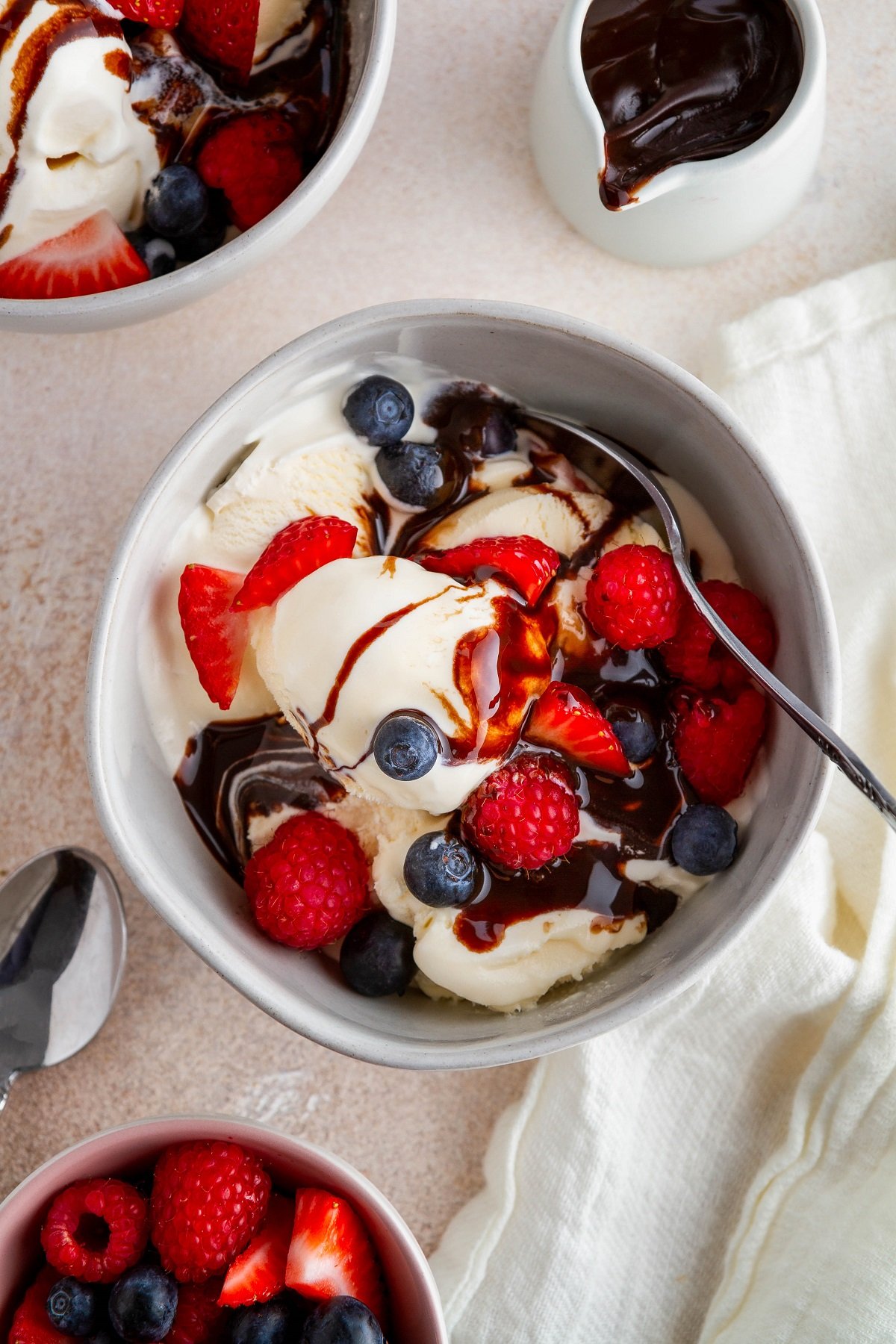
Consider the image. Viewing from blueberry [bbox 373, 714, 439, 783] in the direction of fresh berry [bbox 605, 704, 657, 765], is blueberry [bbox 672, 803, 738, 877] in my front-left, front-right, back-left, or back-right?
front-right

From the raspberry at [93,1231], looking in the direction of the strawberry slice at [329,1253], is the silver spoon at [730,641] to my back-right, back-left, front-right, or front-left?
front-left

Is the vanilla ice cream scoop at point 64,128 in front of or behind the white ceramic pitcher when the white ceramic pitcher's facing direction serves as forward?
in front

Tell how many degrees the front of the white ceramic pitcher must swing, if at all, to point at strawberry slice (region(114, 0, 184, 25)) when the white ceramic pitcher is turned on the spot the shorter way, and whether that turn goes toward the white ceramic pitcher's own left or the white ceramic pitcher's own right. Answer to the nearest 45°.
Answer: approximately 45° to the white ceramic pitcher's own right

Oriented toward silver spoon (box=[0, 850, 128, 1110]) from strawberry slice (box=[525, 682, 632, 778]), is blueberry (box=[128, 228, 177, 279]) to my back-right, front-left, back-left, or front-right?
front-right

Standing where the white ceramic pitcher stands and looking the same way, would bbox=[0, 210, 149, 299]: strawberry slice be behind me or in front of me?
in front
